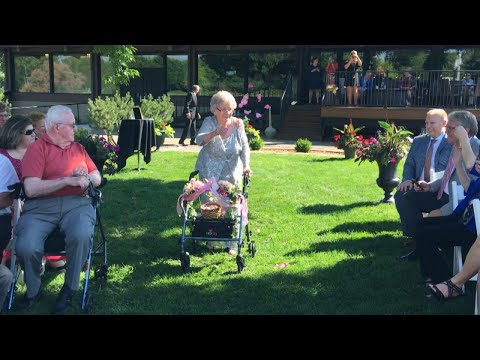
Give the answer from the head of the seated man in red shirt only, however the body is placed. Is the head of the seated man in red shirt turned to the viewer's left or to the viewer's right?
to the viewer's right

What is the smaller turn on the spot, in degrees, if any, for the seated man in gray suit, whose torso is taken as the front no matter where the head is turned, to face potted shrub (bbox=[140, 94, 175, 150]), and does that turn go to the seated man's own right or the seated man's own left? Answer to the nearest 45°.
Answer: approximately 90° to the seated man's own right

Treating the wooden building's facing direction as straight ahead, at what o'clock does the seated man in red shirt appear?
The seated man in red shirt is roughly at 12 o'clock from the wooden building.

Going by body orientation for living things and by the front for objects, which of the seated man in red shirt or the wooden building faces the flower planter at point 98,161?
the wooden building

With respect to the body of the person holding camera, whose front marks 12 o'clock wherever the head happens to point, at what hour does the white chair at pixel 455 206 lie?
The white chair is roughly at 12 o'clock from the person holding camera.

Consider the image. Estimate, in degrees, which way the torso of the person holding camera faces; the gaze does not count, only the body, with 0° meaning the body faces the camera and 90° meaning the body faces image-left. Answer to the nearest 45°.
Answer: approximately 0°
